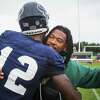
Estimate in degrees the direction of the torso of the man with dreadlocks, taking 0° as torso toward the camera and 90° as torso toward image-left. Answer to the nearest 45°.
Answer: approximately 45°
